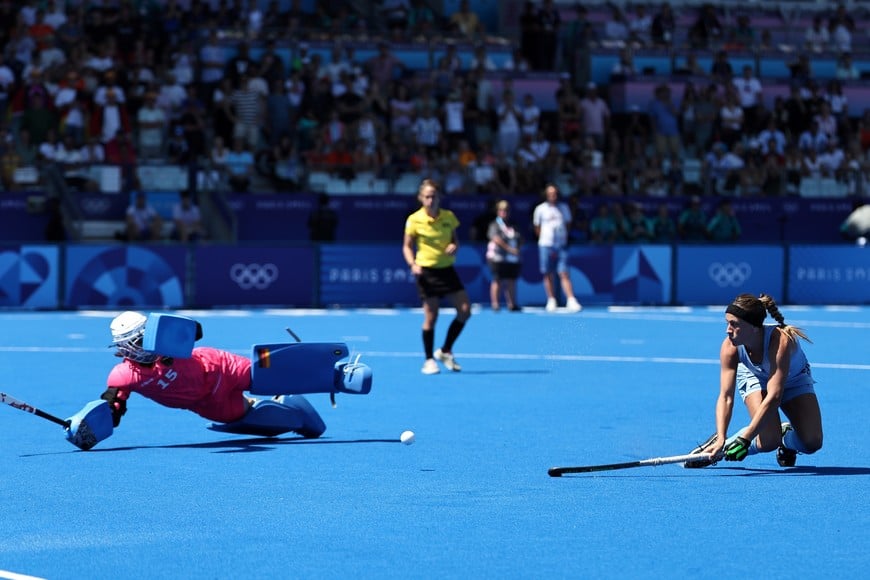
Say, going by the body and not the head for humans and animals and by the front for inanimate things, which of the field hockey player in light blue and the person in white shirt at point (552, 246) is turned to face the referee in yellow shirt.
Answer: the person in white shirt

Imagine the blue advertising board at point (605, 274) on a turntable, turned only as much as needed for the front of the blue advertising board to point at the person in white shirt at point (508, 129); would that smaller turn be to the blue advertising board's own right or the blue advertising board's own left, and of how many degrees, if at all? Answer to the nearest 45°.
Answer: approximately 135° to the blue advertising board's own right

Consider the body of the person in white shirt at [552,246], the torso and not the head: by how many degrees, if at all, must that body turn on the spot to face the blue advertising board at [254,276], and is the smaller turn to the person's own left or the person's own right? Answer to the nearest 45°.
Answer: approximately 90° to the person's own right

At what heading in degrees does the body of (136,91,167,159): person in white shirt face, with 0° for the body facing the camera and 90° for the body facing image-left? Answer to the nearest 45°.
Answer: approximately 0°

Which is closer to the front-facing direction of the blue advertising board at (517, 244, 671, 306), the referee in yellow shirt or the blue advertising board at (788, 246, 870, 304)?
the referee in yellow shirt

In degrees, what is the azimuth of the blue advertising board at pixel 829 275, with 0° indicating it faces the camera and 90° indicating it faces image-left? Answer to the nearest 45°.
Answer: approximately 0°

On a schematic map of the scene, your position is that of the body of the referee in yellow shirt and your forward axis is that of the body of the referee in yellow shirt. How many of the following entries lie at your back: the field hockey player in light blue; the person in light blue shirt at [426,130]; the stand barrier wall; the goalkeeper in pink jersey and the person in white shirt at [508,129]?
3

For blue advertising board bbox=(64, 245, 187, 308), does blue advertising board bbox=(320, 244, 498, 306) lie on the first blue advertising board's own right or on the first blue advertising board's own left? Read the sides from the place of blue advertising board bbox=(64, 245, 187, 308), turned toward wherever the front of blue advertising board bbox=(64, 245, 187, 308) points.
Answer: on the first blue advertising board's own left
